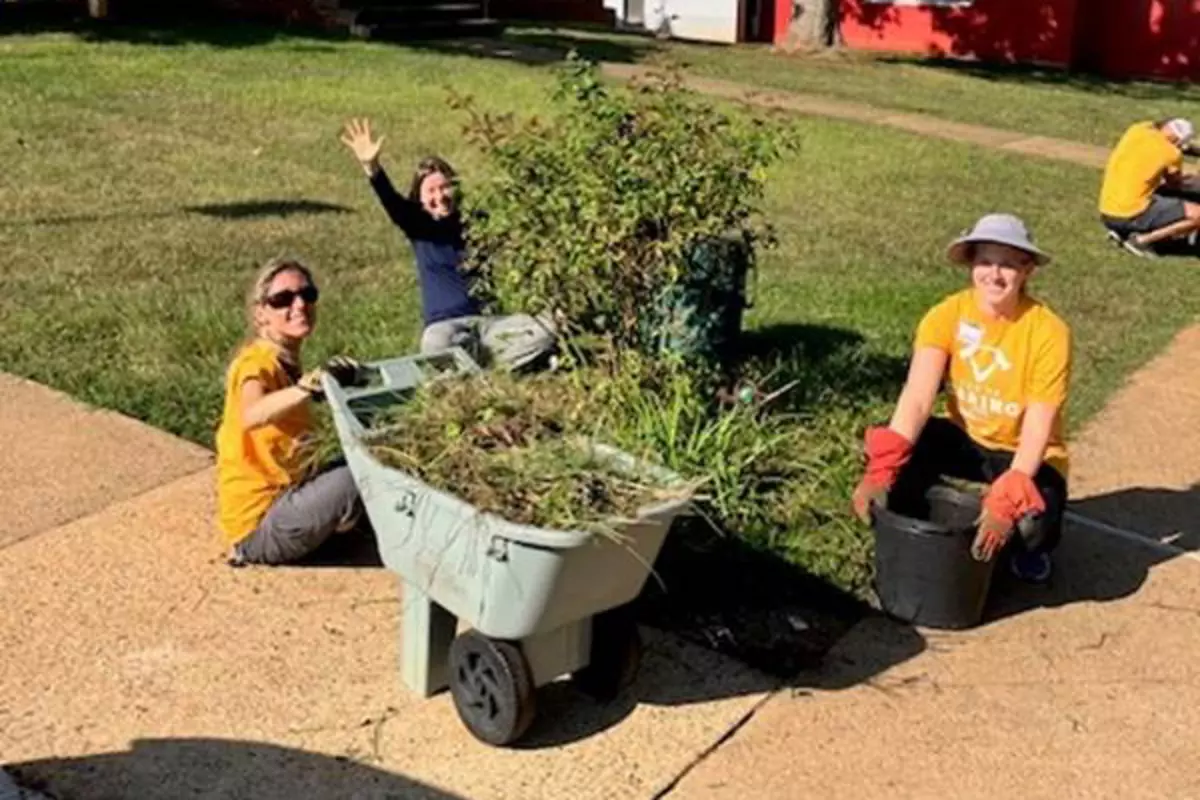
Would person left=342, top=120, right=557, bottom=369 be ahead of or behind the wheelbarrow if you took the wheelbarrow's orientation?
behind

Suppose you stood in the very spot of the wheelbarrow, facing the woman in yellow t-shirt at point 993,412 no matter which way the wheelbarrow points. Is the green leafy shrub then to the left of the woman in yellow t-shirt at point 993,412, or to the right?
left

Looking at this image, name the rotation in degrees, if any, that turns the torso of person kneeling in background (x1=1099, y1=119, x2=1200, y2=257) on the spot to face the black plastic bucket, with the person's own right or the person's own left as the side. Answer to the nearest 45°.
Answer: approximately 90° to the person's own right

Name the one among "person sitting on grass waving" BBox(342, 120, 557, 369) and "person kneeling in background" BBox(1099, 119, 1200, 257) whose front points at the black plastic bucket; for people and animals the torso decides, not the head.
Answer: "person sitting on grass waving" BBox(342, 120, 557, 369)

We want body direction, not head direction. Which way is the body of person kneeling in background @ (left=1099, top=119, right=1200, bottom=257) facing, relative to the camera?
to the viewer's right

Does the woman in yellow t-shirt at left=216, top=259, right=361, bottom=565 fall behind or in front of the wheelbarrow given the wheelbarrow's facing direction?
behind

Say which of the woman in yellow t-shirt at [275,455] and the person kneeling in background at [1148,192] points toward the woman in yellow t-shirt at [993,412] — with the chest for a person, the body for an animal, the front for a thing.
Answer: the woman in yellow t-shirt at [275,455]

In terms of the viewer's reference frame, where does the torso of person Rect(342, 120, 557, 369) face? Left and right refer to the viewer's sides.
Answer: facing the viewer and to the right of the viewer

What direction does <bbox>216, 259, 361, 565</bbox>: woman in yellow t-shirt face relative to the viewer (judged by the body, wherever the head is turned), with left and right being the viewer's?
facing to the right of the viewer
